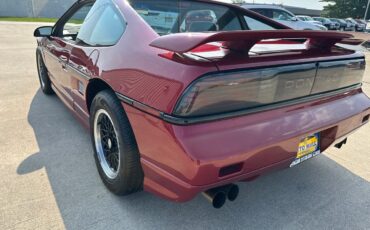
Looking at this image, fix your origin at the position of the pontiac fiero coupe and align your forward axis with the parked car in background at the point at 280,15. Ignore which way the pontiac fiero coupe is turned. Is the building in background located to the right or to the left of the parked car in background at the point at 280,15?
left

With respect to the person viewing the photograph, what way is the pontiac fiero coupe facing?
facing away from the viewer and to the left of the viewer

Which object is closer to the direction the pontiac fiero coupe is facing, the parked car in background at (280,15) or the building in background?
the building in background

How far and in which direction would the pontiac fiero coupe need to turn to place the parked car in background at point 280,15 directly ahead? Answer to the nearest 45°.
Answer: approximately 45° to its right

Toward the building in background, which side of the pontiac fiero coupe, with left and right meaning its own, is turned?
front
